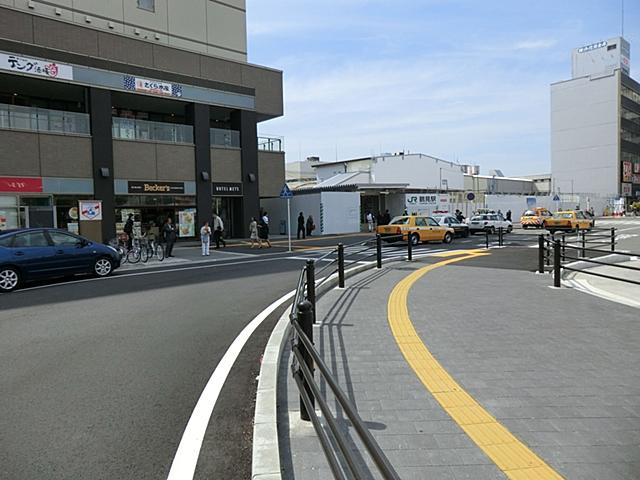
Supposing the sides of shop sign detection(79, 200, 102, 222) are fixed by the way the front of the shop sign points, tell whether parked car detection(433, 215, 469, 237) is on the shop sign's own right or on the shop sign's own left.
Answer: on the shop sign's own left

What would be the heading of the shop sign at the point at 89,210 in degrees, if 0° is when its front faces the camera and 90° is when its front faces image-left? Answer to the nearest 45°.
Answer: approximately 0°

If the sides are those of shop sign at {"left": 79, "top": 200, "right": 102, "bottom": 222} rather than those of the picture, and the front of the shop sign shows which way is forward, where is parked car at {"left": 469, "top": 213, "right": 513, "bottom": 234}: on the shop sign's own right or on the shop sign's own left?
on the shop sign's own left

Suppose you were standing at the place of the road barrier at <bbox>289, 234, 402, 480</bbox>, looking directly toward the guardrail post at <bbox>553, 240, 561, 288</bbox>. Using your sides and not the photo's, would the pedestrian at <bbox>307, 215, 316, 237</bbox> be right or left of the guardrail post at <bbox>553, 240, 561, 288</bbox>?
left

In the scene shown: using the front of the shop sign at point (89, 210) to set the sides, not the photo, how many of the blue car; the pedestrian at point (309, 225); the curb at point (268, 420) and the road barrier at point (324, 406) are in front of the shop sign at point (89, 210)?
3

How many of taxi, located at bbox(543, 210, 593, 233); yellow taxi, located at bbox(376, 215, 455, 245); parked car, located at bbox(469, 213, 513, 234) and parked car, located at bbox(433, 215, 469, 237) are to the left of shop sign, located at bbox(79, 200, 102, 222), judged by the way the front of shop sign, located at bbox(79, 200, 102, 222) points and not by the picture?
4

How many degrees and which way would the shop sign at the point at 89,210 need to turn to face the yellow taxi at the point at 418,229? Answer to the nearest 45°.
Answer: approximately 90° to its left

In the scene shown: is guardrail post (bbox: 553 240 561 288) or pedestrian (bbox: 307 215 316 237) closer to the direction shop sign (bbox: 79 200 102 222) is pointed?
the guardrail post

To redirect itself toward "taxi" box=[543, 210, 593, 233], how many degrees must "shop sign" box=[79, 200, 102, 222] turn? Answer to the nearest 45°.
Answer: approximately 90° to its left

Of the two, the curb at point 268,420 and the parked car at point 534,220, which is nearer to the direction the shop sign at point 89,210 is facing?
the curb

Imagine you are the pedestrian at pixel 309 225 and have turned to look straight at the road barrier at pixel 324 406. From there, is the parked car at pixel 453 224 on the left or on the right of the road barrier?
left

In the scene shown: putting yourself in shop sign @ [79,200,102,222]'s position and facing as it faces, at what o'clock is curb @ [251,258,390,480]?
The curb is roughly at 12 o'clock from the shop sign.
